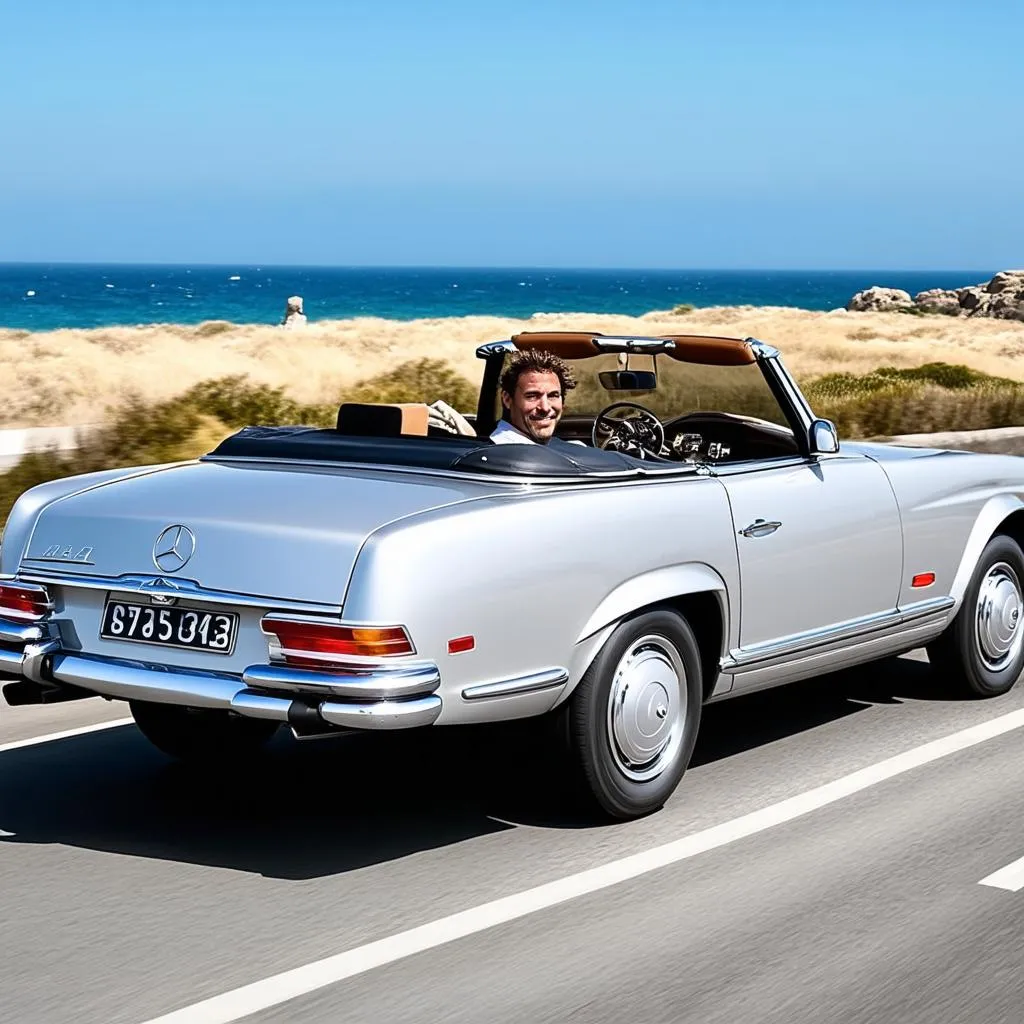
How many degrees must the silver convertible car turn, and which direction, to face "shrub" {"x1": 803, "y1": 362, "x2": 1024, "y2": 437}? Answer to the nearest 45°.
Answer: approximately 45° to its left

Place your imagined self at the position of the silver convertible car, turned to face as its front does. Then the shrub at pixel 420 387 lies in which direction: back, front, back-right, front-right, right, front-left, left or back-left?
front-left

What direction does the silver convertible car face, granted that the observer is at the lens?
facing away from the viewer and to the right of the viewer
